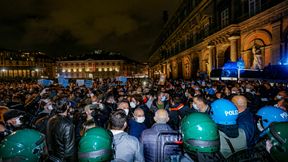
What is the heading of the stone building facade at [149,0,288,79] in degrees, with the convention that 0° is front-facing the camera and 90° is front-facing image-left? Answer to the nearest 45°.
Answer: approximately 45°
